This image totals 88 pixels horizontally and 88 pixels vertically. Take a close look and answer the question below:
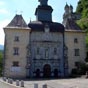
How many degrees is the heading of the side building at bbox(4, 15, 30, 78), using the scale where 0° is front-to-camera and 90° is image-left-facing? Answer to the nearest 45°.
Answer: approximately 0°
